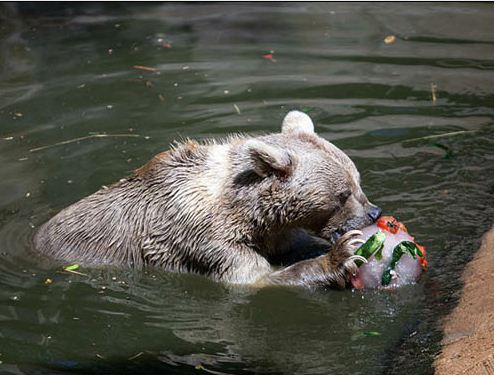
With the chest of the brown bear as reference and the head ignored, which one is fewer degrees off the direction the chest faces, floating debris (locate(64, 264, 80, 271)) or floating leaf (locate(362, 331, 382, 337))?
the floating leaf

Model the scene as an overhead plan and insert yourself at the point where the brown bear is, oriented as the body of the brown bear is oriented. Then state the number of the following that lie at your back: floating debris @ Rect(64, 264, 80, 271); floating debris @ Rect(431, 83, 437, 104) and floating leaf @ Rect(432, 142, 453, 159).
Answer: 1

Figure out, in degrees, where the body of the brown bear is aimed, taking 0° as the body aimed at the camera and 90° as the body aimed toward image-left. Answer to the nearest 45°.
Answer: approximately 270°

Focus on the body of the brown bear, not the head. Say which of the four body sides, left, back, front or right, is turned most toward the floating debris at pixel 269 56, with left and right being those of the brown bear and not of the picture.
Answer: left

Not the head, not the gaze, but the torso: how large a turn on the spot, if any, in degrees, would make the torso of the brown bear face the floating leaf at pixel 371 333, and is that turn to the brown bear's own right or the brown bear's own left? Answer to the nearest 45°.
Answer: approximately 45° to the brown bear's own right

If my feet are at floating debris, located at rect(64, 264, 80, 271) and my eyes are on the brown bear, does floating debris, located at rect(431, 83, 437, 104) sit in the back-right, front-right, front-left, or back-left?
front-left

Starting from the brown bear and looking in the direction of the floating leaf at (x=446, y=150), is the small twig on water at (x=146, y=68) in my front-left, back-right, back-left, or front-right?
front-left

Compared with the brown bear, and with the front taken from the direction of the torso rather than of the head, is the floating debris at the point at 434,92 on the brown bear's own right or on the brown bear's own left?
on the brown bear's own left

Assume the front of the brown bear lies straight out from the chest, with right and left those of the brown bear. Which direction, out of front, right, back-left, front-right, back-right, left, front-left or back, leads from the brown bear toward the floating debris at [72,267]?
back

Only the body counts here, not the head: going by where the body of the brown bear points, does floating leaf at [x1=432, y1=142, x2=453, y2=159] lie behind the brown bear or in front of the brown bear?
in front

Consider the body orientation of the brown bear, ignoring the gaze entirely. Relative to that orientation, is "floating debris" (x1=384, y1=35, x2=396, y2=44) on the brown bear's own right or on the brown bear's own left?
on the brown bear's own left

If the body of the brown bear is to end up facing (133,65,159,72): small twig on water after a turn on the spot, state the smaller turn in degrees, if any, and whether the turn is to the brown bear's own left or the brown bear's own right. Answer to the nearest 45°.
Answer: approximately 90° to the brown bear's own left
